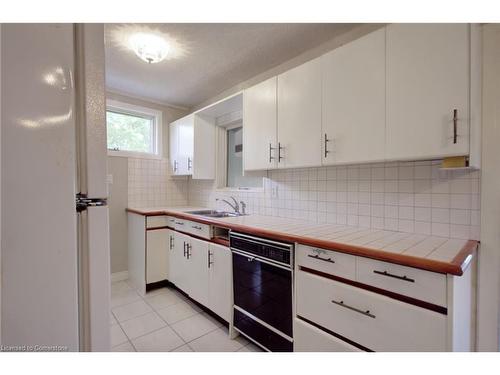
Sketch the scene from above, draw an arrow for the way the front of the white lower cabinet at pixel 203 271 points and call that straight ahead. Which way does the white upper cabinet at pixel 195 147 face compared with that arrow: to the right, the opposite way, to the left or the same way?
the same way

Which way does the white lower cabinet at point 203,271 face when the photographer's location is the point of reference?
facing the viewer and to the left of the viewer

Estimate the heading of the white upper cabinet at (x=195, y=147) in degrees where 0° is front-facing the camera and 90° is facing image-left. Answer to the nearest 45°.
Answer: approximately 45°

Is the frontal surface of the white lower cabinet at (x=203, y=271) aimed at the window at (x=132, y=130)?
no

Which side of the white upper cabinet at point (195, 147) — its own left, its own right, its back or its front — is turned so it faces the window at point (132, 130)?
right

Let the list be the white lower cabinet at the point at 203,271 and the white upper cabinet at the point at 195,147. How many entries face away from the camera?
0

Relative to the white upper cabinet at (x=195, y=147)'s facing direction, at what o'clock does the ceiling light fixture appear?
The ceiling light fixture is roughly at 11 o'clock from the white upper cabinet.
